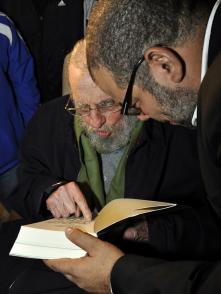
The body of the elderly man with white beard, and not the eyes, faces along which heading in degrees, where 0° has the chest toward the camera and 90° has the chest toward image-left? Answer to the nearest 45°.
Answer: approximately 0°
